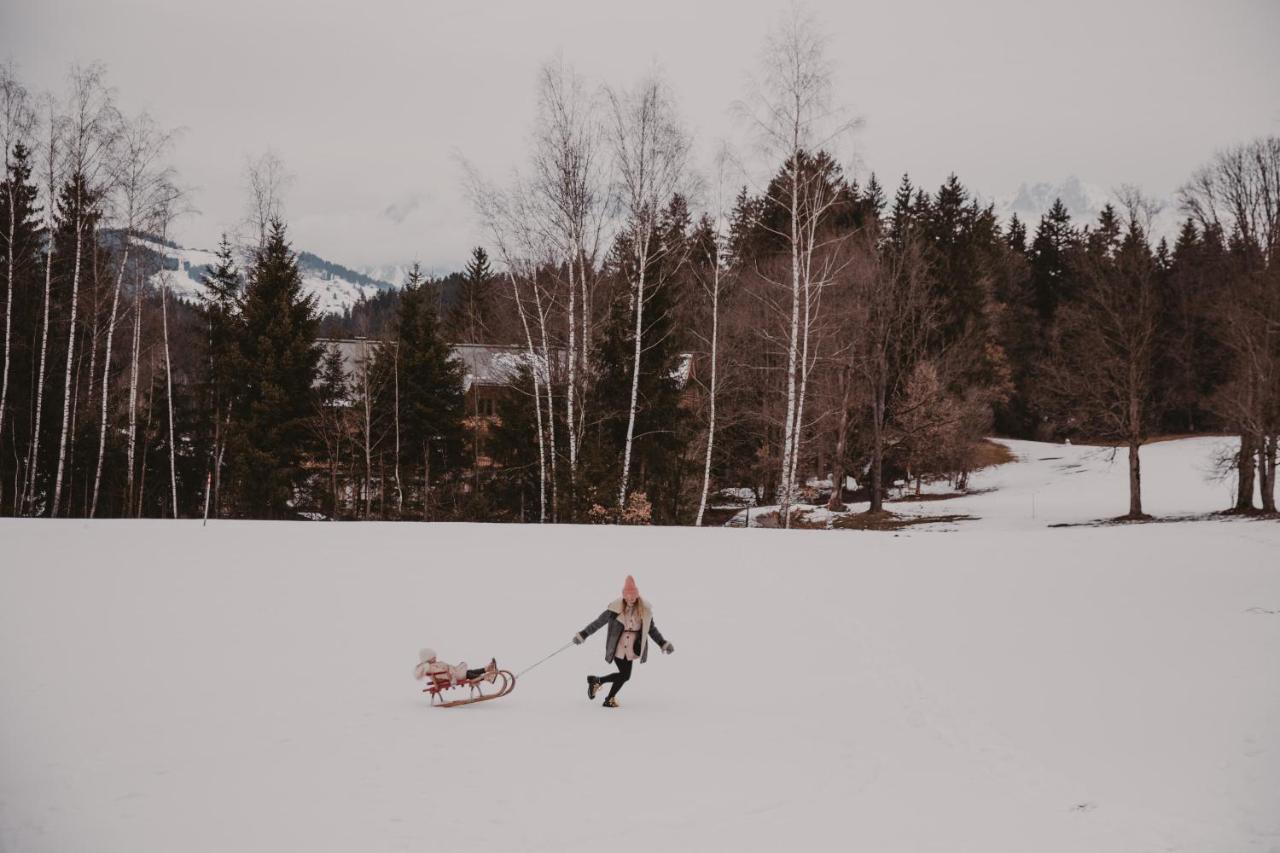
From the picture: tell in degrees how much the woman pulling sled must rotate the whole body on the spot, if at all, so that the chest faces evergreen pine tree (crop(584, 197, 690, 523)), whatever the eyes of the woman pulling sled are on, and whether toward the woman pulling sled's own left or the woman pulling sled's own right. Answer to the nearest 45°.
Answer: approximately 180°

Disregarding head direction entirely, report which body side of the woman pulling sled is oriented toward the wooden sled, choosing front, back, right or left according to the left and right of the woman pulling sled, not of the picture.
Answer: right

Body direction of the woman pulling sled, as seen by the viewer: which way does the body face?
toward the camera

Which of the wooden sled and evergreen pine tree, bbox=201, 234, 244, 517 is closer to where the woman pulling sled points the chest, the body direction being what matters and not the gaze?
the wooden sled

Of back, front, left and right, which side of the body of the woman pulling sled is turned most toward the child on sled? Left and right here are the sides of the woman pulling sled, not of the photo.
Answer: right

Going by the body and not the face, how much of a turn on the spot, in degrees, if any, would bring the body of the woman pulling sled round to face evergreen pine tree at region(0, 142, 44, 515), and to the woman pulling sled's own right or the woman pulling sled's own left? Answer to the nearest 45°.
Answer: approximately 135° to the woman pulling sled's own right

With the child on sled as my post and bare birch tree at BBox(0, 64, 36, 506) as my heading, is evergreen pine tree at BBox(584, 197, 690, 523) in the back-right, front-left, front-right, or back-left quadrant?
front-right

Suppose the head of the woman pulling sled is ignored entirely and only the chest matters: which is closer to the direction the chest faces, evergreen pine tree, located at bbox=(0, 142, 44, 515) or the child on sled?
the child on sled

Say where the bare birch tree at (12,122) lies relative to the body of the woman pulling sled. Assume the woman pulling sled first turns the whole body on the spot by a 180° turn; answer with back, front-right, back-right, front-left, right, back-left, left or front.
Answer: front-left

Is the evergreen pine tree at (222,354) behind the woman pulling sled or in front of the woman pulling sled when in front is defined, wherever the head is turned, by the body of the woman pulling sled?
behind

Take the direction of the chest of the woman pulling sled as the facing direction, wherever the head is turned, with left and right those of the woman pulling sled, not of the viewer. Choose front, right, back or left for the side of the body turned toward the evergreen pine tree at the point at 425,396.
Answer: back
